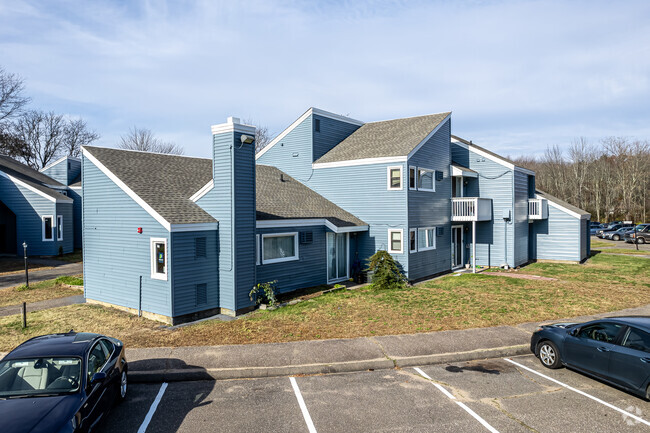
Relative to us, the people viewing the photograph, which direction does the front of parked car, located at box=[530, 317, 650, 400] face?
facing away from the viewer and to the left of the viewer

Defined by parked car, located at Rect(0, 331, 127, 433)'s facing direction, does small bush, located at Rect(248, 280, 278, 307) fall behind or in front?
behind

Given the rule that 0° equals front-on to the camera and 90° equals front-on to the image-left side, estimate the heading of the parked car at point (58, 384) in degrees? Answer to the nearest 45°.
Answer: approximately 45°

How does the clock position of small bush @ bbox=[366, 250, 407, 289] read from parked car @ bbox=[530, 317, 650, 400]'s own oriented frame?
The small bush is roughly at 12 o'clock from the parked car.

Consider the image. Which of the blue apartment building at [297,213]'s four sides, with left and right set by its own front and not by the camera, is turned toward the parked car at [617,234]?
left

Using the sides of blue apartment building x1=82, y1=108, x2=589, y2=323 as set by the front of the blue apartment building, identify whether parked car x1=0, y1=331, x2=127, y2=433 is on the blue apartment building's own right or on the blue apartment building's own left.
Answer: on the blue apartment building's own right

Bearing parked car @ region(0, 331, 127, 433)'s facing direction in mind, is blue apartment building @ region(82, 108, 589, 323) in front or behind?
behind

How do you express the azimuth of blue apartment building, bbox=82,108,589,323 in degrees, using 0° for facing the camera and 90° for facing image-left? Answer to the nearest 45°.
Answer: approximately 315°
